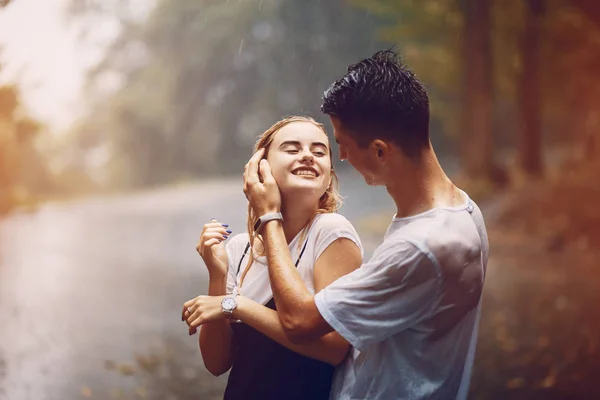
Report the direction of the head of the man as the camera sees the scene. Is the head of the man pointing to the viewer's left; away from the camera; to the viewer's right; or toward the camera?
to the viewer's left

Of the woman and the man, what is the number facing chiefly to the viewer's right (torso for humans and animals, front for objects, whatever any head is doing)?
0

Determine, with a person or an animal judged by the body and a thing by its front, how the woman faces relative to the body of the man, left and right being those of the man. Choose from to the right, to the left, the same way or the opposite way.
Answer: to the left

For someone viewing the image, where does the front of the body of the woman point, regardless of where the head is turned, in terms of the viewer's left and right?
facing the viewer and to the left of the viewer

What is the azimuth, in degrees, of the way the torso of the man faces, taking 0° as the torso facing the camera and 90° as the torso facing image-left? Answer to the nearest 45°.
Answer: approximately 135°

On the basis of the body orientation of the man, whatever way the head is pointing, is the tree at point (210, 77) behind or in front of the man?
in front

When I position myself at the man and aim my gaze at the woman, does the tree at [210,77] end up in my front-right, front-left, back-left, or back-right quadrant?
front-right

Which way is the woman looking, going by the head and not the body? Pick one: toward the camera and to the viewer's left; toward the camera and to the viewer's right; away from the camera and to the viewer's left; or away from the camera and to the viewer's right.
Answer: toward the camera and to the viewer's right
